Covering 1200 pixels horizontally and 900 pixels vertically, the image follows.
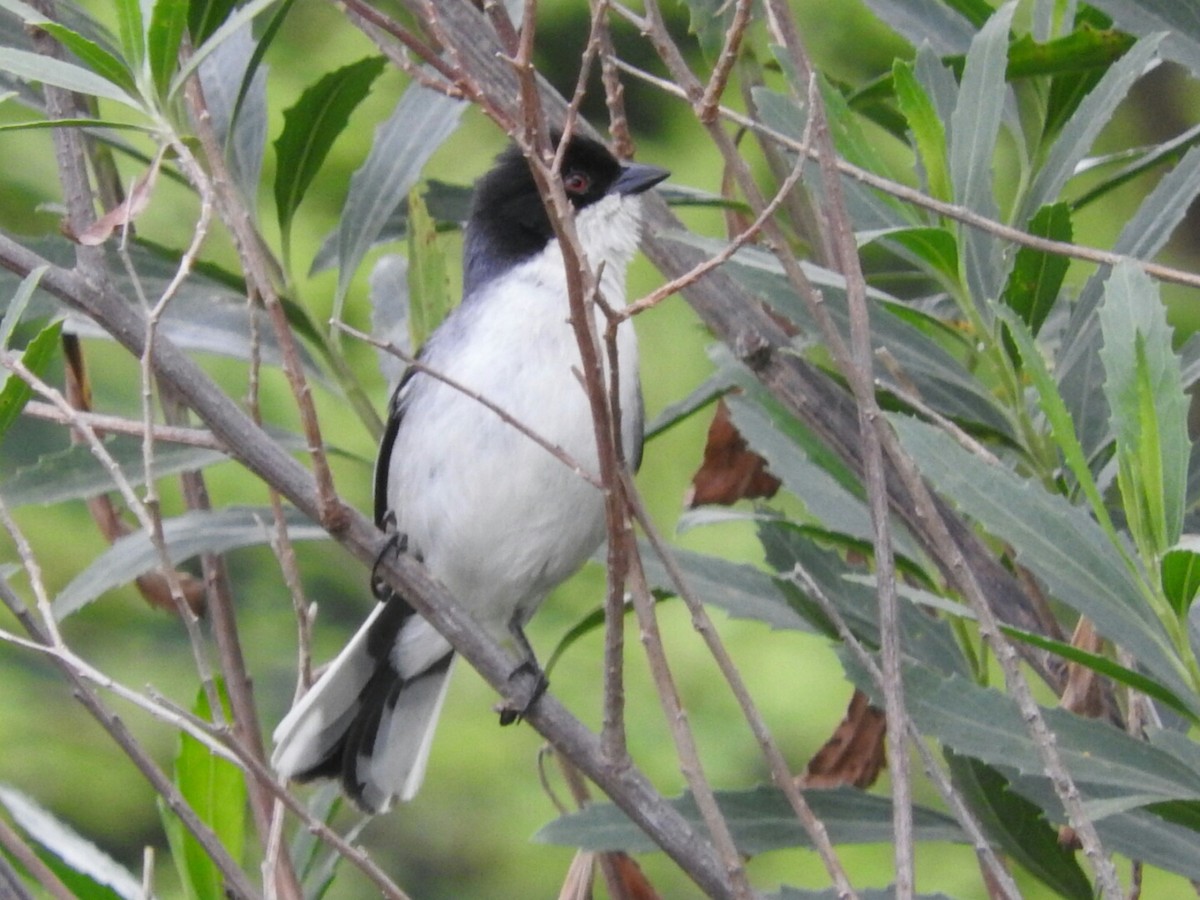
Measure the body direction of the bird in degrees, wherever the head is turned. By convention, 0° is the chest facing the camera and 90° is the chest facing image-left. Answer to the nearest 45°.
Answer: approximately 315°

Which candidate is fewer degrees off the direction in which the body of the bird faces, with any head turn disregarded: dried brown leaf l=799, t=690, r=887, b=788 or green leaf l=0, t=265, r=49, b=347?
the dried brown leaf

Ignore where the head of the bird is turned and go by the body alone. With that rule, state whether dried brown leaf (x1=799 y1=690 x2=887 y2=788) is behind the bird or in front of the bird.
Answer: in front

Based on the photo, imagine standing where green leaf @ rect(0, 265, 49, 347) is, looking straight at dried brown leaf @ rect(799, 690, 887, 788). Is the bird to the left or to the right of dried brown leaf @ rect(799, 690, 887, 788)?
right
